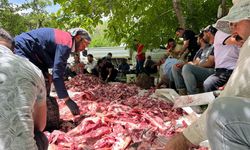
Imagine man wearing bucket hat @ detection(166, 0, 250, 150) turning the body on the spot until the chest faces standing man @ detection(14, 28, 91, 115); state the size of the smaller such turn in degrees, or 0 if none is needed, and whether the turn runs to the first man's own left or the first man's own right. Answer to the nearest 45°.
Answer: approximately 45° to the first man's own right

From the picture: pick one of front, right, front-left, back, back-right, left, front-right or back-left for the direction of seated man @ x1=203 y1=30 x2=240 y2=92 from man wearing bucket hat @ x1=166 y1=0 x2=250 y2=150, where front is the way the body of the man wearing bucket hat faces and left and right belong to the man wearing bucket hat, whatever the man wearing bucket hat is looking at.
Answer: right

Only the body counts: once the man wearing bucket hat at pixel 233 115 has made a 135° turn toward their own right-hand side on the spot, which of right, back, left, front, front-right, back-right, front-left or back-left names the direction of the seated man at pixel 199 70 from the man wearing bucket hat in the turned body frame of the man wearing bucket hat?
front-left

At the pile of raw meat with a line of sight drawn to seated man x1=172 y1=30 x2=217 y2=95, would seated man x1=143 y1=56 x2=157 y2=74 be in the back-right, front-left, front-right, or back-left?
front-left

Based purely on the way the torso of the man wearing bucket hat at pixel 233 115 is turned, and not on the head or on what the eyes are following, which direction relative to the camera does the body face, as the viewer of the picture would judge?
to the viewer's left

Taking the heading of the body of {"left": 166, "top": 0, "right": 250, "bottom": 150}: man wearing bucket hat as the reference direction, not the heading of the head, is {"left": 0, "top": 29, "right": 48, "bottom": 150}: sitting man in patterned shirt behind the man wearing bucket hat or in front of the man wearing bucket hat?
in front

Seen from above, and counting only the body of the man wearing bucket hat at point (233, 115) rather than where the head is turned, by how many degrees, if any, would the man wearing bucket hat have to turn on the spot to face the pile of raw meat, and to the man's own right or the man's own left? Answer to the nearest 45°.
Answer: approximately 45° to the man's own right

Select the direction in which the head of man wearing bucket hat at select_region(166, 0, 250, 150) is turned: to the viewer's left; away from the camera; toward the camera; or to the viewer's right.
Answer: to the viewer's left
